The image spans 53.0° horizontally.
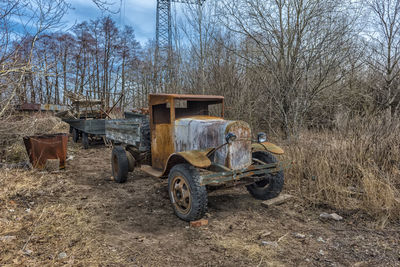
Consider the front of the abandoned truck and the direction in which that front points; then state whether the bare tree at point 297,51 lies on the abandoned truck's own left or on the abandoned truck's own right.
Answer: on the abandoned truck's own left

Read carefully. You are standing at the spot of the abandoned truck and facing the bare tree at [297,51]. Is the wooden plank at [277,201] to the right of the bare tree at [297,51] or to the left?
right

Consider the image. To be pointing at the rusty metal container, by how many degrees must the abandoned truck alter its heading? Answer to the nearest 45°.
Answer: approximately 180°

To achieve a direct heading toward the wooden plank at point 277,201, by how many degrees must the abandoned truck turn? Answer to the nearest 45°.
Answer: approximately 45° to its left

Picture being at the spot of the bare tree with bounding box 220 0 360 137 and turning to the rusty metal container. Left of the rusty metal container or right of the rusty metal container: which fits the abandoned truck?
left

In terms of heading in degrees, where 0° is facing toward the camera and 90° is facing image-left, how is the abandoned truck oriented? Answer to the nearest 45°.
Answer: approximately 315°

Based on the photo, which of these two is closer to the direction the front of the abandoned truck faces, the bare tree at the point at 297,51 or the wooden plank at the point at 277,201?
the wooden plank

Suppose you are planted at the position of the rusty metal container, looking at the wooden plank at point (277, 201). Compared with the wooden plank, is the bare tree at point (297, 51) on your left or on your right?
left
